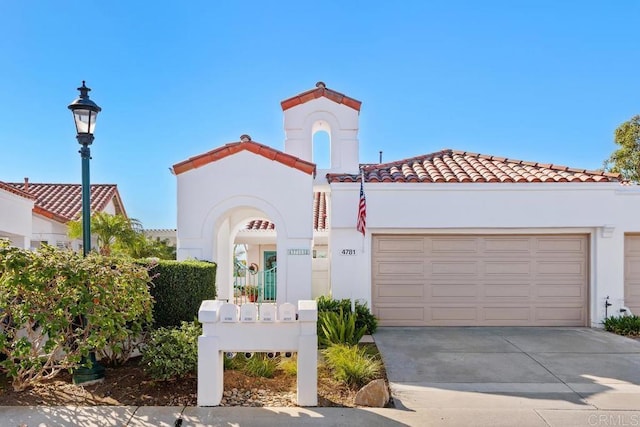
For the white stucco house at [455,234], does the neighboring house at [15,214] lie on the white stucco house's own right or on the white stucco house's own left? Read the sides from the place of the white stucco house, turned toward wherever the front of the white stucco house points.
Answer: on the white stucco house's own right

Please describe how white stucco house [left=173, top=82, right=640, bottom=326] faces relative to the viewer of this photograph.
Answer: facing the viewer

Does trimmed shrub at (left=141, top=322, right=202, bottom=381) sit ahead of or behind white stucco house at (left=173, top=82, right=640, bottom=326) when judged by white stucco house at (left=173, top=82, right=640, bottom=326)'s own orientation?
ahead

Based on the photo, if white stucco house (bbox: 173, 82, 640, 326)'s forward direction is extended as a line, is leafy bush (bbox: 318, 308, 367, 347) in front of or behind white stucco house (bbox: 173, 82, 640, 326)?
in front

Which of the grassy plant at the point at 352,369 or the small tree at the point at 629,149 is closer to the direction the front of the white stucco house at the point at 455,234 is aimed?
the grassy plant

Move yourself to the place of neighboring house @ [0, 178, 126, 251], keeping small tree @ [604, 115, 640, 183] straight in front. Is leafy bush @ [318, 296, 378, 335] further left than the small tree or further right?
right

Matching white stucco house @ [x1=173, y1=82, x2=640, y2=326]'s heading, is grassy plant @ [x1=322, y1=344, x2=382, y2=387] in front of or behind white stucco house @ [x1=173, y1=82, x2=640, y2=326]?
in front

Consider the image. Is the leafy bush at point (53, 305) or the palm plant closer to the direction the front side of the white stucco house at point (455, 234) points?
the leafy bush
